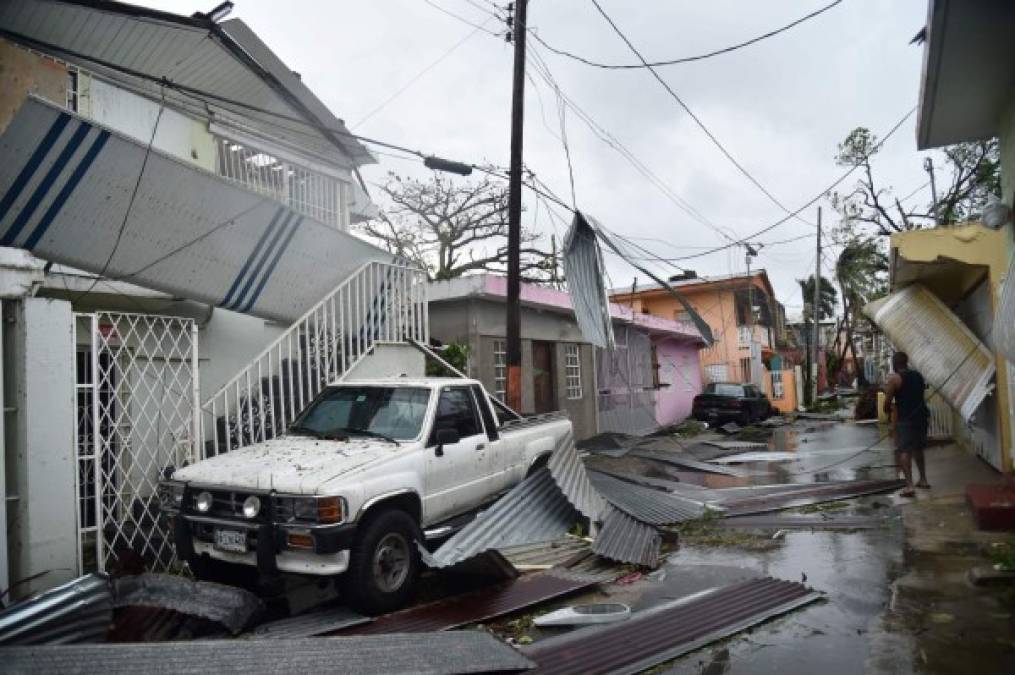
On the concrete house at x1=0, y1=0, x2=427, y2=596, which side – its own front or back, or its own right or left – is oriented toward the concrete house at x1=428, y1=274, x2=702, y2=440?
left

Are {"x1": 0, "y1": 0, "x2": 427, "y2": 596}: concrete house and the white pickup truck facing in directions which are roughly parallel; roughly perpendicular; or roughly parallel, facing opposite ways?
roughly perpendicular

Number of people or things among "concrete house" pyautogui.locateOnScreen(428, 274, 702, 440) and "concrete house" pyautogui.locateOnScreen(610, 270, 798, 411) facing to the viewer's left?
0

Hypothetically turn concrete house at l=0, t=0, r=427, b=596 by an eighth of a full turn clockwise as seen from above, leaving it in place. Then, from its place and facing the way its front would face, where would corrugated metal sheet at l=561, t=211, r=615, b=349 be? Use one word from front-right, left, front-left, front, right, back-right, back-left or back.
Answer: left

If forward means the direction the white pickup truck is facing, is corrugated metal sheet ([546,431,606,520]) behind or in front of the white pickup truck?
behind

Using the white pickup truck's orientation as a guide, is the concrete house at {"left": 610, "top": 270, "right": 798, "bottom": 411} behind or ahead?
behind

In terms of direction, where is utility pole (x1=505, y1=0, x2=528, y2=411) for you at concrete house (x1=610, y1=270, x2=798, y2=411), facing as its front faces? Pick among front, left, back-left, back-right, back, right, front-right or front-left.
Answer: front-right

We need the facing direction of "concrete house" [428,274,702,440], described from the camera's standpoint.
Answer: facing the viewer and to the right of the viewer

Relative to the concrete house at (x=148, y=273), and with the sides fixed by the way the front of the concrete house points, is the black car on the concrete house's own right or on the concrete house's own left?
on the concrete house's own left

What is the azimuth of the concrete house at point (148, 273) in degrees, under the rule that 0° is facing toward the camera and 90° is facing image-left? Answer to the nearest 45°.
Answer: approximately 315°

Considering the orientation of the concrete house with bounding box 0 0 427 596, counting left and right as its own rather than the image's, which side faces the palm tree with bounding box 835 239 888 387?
left

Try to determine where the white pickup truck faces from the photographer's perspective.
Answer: facing the viewer and to the left of the viewer

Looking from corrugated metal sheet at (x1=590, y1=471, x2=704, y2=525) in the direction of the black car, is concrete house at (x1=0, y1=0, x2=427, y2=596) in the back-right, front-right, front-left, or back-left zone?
back-left

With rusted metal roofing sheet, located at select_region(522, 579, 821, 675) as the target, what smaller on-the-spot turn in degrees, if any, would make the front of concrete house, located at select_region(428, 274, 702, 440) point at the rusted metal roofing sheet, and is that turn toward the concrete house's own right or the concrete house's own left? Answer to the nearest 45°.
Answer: approximately 45° to the concrete house's own right

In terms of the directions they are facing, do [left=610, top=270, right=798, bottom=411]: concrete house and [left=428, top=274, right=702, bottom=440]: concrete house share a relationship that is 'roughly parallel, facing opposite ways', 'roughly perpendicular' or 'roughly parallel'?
roughly parallel

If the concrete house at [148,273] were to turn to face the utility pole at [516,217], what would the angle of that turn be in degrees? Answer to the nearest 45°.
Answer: approximately 45° to its left

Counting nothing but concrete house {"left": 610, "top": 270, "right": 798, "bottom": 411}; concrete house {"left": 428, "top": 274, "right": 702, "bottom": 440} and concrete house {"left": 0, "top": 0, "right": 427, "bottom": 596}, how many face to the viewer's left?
0

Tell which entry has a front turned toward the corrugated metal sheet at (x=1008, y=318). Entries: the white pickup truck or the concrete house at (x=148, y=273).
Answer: the concrete house

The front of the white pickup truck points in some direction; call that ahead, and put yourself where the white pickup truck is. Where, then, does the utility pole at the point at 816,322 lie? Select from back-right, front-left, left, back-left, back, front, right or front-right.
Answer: back
